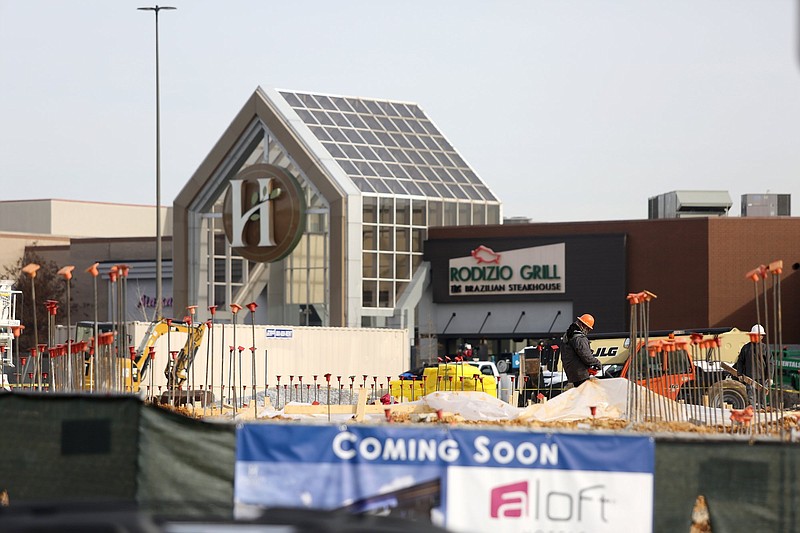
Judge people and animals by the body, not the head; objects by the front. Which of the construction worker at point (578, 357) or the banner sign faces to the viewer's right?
the construction worker

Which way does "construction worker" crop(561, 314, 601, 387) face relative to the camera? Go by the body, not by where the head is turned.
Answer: to the viewer's right

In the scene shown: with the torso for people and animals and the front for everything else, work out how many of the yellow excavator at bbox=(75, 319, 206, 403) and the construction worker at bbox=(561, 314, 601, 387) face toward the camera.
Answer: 0

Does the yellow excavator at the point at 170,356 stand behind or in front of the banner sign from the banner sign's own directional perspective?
behind

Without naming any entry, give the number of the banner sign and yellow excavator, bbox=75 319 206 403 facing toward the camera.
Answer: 1

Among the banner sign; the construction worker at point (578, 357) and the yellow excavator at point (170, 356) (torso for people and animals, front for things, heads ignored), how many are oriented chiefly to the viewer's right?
2

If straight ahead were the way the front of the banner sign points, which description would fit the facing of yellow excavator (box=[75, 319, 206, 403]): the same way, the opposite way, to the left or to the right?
to the left

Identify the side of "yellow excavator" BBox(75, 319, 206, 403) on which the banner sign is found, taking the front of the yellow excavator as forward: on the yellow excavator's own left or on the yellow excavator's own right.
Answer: on the yellow excavator's own right

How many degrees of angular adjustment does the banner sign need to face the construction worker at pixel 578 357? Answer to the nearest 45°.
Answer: approximately 180°

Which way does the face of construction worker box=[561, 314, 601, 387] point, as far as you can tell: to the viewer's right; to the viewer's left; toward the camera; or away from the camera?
to the viewer's right
